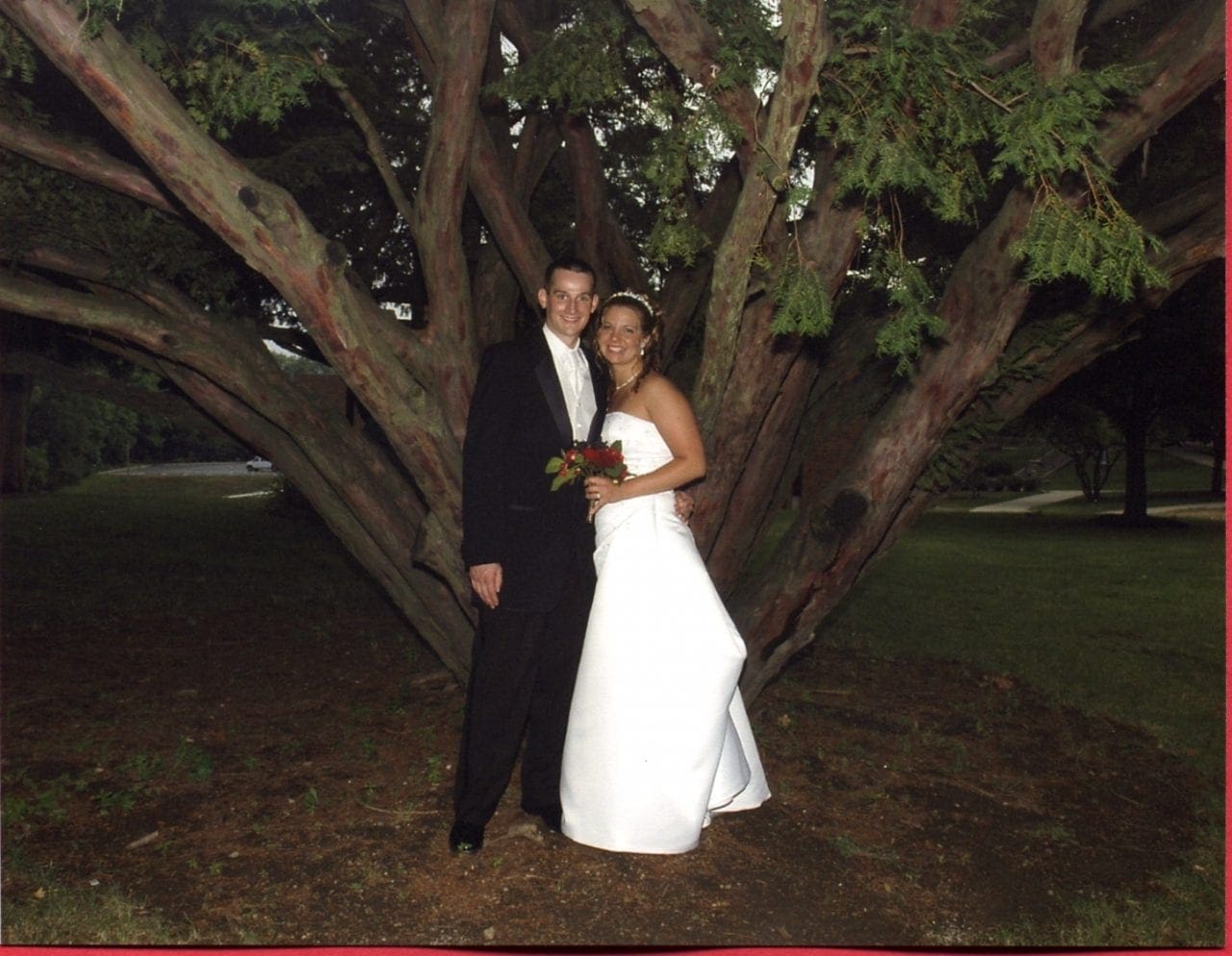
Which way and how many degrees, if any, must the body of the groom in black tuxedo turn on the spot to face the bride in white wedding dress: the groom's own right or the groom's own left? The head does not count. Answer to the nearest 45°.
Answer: approximately 45° to the groom's own left

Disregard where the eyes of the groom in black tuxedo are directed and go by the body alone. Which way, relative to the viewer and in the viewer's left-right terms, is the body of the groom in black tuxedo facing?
facing the viewer and to the right of the viewer

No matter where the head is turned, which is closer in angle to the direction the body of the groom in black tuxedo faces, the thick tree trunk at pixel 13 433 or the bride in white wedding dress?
the bride in white wedding dress

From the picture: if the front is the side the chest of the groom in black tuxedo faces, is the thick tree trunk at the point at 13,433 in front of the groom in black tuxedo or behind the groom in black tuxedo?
behind
